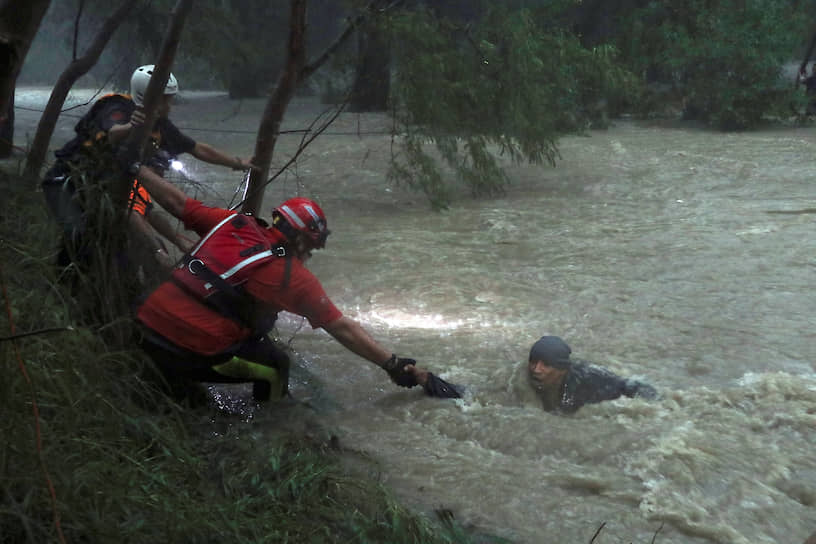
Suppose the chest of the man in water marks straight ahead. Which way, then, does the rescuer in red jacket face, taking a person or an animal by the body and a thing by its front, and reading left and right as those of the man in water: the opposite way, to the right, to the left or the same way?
the opposite way

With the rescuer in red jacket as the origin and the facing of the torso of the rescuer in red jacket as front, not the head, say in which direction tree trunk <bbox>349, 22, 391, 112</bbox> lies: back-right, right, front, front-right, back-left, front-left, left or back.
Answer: front-left

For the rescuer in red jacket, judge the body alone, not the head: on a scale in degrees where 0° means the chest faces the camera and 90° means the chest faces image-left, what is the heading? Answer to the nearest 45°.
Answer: approximately 225°

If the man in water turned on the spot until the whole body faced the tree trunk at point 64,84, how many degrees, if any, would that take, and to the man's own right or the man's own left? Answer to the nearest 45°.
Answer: approximately 45° to the man's own right

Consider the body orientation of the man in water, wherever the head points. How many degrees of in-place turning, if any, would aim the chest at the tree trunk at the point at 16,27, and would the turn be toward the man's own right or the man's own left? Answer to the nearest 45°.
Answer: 0° — they already face it

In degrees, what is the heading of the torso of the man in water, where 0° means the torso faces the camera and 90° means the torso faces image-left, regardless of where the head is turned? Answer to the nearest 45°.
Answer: approximately 45°
